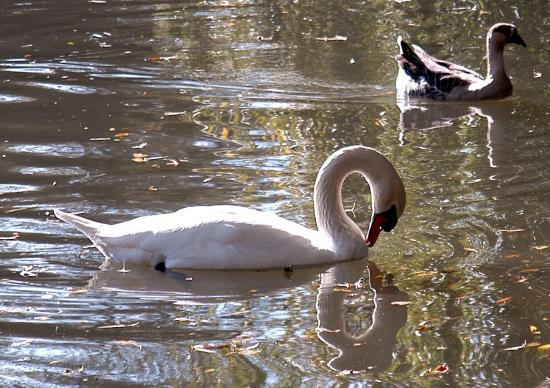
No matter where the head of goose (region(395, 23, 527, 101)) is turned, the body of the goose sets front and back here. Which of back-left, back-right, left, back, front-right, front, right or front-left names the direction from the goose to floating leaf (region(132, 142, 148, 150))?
back-right

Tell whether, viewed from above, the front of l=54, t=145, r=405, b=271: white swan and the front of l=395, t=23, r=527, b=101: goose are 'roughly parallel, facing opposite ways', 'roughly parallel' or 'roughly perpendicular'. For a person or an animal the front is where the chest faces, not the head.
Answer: roughly parallel

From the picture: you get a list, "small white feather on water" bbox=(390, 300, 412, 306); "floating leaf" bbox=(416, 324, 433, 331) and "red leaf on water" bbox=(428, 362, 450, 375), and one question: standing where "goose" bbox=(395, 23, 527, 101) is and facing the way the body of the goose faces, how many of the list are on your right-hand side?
3

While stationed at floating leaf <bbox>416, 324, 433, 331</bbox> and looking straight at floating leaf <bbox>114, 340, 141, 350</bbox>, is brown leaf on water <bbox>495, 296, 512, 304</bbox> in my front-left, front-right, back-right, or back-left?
back-right

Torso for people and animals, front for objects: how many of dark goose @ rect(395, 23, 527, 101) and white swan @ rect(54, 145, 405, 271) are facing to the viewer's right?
2

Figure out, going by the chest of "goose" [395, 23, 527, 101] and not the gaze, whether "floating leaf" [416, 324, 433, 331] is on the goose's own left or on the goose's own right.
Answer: on the goose's own right

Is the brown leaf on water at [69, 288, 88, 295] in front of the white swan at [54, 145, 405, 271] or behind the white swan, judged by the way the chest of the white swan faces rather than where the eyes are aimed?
behind

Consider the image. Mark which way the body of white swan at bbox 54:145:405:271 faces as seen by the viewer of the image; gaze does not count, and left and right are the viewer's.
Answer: facing to the right of the viewer

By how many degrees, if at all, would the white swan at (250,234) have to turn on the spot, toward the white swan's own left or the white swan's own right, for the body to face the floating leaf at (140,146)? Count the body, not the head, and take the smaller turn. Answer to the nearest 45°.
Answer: approximately 90° to the white swan's own left

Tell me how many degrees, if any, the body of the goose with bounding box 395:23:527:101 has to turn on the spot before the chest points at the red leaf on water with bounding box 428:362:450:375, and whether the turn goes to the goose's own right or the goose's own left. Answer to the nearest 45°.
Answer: approximately 90° to the goose's own right

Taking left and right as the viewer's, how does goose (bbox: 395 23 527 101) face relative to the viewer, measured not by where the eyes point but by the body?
facing to the right of the viewer

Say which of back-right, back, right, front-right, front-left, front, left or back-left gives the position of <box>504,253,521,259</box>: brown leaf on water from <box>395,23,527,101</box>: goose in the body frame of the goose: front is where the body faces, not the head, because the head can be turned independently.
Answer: right

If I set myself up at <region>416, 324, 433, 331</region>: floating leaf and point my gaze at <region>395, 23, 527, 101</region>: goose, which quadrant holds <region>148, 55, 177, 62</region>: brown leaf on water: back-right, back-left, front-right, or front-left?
front-left

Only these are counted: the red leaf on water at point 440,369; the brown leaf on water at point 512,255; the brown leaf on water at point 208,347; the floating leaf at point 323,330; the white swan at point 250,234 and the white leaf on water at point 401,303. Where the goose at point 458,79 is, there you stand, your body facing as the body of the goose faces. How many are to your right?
6

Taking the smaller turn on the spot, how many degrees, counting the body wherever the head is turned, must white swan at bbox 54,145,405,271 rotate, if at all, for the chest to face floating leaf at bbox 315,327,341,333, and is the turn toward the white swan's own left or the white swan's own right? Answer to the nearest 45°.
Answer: approximately 90° to the white swan's own right

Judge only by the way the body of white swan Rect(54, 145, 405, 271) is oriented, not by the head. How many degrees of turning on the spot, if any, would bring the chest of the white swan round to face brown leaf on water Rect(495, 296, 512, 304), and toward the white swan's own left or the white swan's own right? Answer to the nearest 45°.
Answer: approximately 45° to the white swan's own right

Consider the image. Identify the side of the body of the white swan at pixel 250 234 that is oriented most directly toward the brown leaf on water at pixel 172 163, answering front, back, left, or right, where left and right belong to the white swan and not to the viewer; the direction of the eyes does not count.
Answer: left
